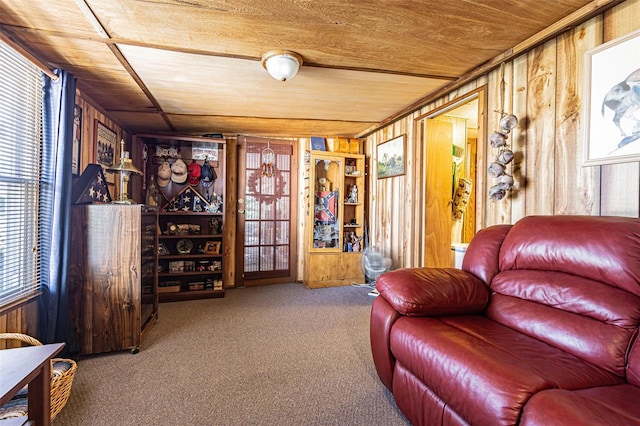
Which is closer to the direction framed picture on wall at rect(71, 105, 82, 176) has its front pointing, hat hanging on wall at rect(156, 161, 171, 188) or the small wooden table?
the hat hanging on wall

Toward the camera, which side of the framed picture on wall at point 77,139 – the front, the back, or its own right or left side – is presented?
right

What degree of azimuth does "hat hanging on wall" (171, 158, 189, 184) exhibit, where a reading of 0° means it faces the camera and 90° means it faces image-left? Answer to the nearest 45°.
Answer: approximately 0°
